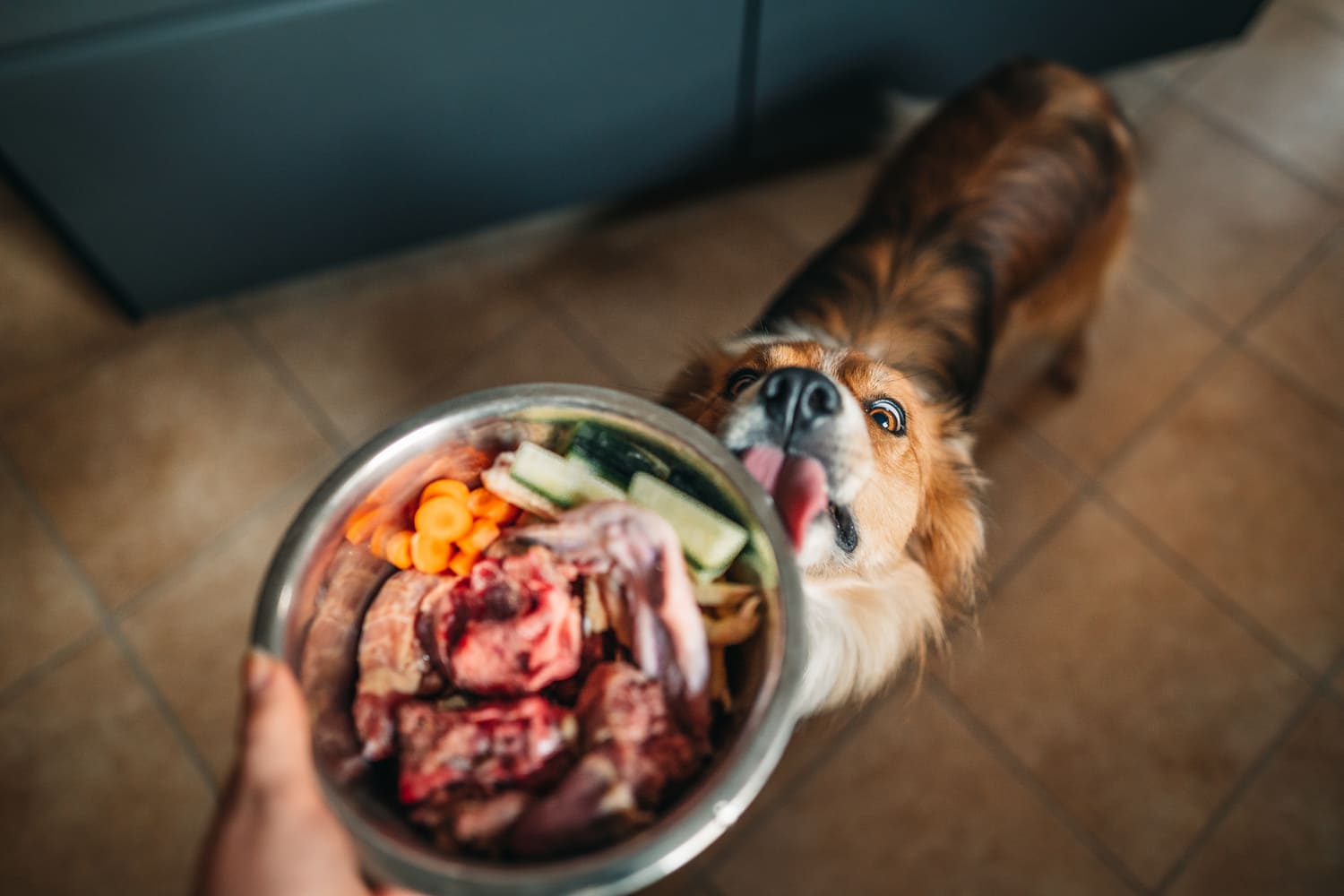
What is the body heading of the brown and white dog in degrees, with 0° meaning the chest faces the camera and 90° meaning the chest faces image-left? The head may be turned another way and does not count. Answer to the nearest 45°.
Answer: approximately 45°
